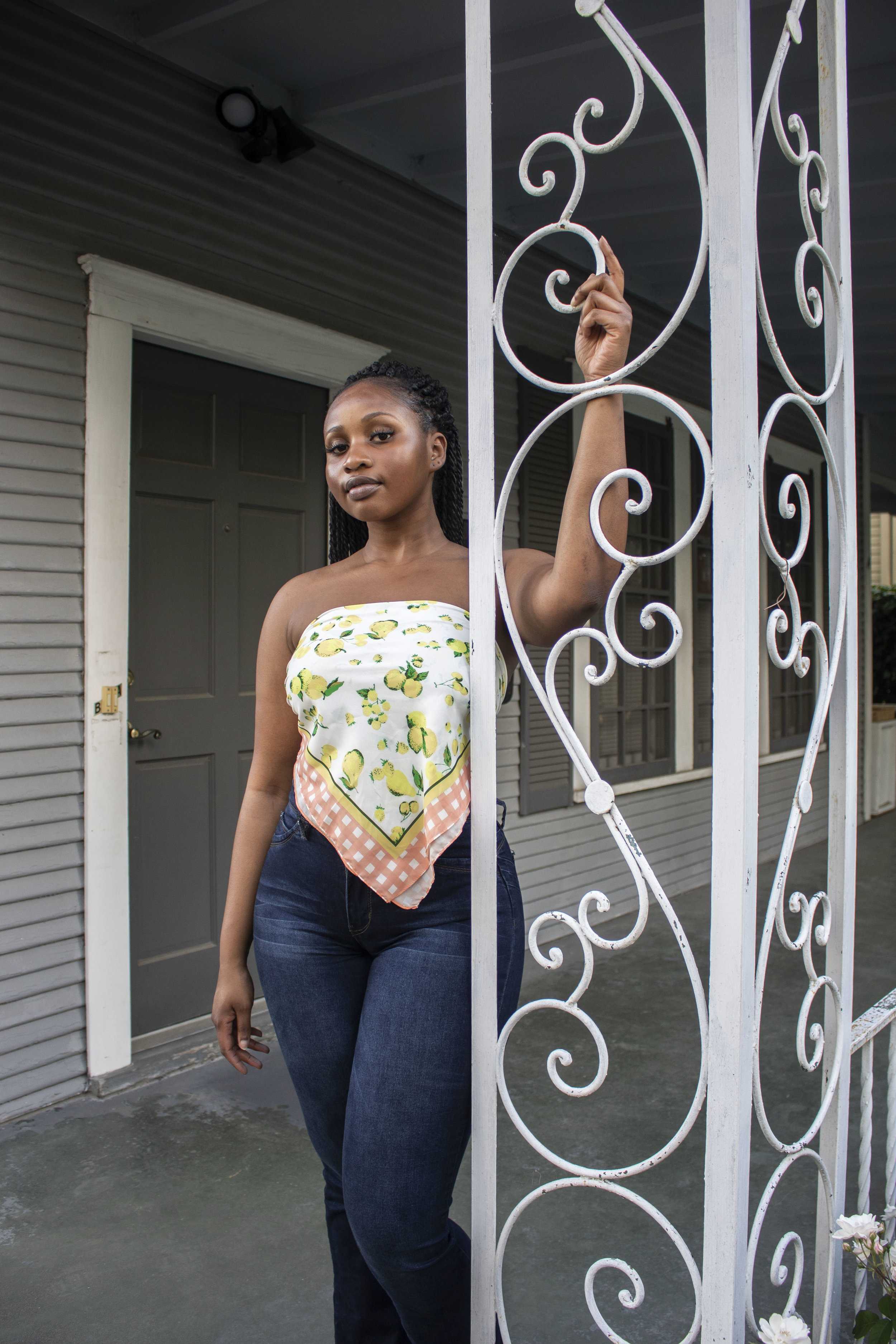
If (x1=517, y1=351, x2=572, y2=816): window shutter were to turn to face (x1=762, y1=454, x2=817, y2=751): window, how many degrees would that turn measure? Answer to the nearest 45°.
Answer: approximately 90° to its left

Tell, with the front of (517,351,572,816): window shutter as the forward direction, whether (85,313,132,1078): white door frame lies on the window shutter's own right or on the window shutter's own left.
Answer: on the window shutter's own right

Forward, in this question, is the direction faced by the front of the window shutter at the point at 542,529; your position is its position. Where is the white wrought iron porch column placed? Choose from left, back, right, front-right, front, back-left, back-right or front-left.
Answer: front-right

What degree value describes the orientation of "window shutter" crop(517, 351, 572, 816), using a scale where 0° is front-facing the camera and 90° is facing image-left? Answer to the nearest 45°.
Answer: approximately 315°

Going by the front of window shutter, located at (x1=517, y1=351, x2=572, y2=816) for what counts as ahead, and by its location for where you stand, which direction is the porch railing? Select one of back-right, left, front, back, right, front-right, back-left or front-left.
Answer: front-right

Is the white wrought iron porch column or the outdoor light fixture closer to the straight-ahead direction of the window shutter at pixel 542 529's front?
the white wrought iron porch column

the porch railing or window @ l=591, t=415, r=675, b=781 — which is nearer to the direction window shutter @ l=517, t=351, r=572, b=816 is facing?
the porch railing

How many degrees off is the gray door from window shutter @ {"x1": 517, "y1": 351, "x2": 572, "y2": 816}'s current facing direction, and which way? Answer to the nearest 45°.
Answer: approximately 90° to its right

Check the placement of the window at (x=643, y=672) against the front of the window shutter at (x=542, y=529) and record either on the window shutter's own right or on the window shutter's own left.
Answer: on the window shutter's own left

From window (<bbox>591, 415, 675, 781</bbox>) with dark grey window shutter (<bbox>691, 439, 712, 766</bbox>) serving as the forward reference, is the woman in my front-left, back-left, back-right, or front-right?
back-right

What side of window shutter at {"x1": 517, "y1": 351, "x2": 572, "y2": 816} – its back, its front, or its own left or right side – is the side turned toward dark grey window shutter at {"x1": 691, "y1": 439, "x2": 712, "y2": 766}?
left

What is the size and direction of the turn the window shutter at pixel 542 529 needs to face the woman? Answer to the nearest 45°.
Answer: approximately 45° to its right
